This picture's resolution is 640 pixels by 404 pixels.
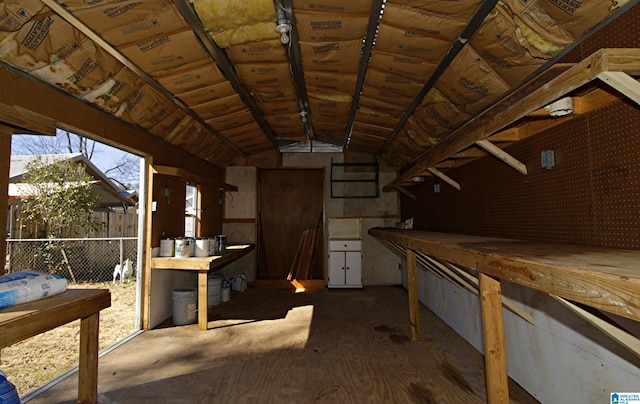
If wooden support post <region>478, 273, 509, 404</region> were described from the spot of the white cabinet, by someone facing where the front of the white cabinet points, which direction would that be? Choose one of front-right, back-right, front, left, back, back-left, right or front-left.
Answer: front

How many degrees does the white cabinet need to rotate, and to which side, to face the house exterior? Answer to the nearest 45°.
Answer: approximately 90° to its right

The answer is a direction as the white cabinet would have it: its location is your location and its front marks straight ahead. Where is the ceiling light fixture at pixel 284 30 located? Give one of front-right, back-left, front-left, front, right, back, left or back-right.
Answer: front

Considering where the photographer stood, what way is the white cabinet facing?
facing the viewer

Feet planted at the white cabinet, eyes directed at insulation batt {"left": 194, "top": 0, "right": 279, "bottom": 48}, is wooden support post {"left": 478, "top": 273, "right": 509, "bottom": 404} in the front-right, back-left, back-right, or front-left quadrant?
front-left

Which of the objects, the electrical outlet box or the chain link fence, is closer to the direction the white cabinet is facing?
the electrical outlet box

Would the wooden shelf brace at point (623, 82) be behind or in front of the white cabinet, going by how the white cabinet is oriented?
in front

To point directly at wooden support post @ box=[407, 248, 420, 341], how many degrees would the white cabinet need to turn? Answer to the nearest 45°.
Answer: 0° — it already faces it

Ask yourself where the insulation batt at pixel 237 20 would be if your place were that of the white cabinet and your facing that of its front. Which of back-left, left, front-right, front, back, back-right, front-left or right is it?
front

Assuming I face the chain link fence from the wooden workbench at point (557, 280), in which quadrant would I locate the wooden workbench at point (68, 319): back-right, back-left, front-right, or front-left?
front-left

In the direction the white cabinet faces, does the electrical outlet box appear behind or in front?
in front

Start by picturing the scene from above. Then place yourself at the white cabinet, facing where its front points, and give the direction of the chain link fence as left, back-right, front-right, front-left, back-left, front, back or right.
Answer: right
